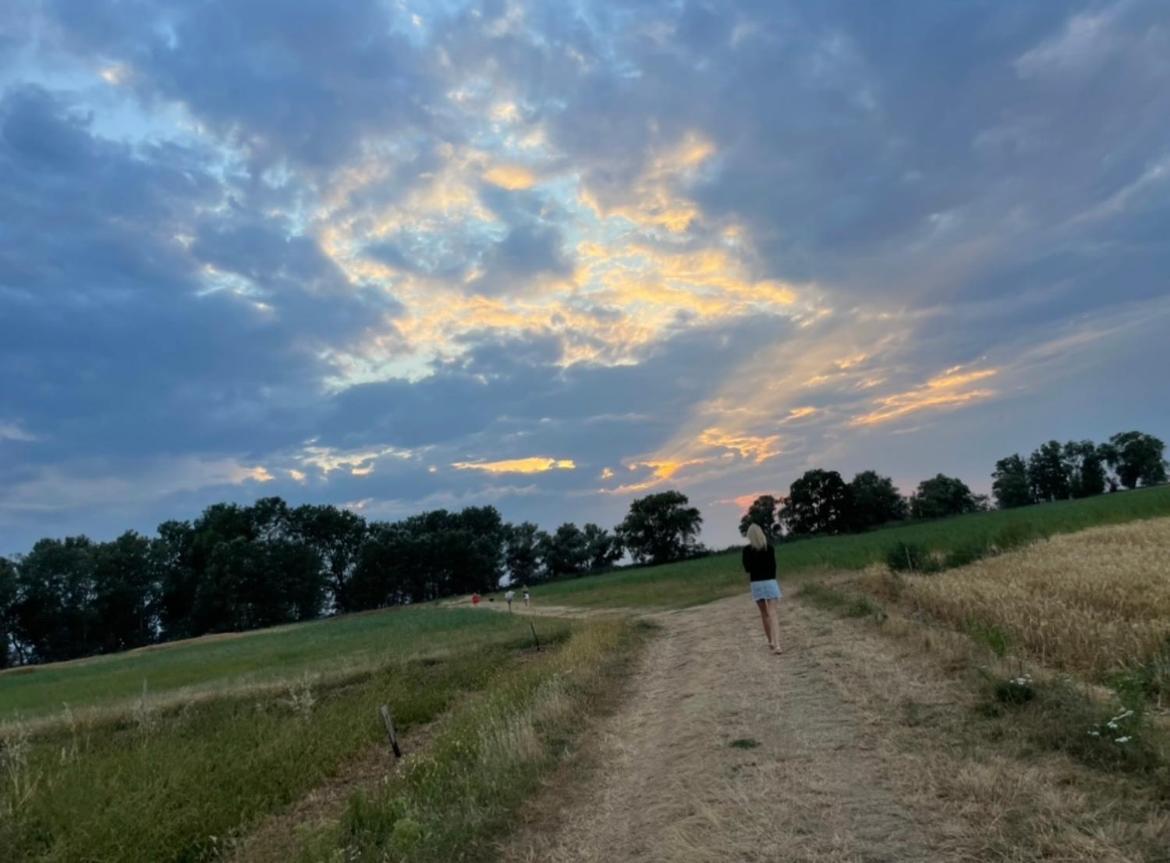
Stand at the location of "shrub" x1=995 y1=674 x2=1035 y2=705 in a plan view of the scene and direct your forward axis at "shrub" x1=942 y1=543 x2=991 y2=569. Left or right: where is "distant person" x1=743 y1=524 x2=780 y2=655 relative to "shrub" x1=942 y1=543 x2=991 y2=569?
left

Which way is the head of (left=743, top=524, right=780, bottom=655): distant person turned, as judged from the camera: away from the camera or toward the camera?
away from the camera

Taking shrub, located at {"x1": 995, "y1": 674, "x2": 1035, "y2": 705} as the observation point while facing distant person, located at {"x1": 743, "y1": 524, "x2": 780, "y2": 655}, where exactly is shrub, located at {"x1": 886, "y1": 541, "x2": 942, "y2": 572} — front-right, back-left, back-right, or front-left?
front-right

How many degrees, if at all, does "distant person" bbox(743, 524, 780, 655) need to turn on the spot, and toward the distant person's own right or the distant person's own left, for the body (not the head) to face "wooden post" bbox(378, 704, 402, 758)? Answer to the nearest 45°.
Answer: approximately 135° to the distant person's own left

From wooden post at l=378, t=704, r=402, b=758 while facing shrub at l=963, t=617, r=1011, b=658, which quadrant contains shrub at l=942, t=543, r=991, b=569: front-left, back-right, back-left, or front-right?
front-left

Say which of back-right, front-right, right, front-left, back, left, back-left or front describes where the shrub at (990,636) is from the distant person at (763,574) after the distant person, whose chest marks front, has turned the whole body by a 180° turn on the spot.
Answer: front-left

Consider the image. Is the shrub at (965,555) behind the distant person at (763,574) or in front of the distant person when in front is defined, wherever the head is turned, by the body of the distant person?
in front

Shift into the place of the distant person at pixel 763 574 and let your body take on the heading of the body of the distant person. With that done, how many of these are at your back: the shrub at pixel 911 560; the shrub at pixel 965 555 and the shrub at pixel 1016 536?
0

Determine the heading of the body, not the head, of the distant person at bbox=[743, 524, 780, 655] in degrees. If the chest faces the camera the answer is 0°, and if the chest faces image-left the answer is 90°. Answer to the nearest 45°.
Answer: approximately 180°

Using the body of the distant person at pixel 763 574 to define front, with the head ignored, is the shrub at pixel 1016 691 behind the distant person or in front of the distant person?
behind

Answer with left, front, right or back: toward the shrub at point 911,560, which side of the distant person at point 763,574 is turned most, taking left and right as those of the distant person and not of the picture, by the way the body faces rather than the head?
front
